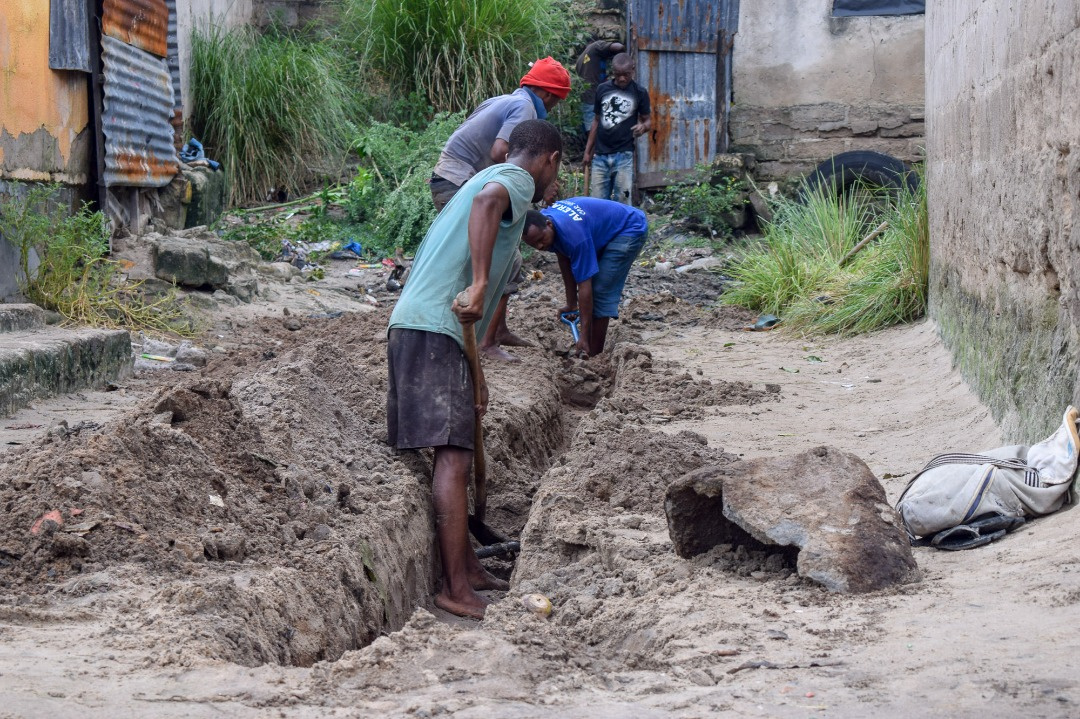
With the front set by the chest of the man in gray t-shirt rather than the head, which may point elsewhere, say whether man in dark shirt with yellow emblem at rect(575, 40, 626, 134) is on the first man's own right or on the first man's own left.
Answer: on the first man's own left

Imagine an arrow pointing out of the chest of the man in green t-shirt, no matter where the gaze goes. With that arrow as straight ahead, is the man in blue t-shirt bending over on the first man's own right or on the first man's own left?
on the first man's own left

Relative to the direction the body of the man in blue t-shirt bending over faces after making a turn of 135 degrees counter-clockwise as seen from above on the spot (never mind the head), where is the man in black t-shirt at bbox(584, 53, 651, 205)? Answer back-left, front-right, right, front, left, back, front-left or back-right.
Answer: back-left

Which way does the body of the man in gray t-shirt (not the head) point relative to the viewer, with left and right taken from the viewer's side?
facing to the right of the viewer

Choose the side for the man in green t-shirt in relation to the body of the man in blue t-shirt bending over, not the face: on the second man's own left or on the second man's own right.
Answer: on the second man's own left

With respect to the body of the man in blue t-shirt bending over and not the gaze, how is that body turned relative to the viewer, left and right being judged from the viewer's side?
facing to the left of the viewer

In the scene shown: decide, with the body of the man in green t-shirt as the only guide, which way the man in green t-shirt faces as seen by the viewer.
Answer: to the viewer's right

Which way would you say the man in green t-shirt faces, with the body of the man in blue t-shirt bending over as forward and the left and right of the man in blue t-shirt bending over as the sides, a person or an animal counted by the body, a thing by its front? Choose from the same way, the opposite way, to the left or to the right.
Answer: the opposite way

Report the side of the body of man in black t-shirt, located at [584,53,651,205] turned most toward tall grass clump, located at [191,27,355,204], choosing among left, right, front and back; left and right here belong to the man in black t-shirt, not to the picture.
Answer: right

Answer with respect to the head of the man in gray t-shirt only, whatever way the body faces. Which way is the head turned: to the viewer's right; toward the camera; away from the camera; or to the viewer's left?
to the viewer's right

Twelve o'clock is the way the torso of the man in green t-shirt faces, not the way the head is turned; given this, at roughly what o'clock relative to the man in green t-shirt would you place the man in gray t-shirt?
The man in gray t-shirt is roughly at 9 o'clock from the man in green t-shirt.

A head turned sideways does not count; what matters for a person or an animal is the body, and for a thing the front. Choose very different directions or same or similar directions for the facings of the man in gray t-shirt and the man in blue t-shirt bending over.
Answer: very different directions
